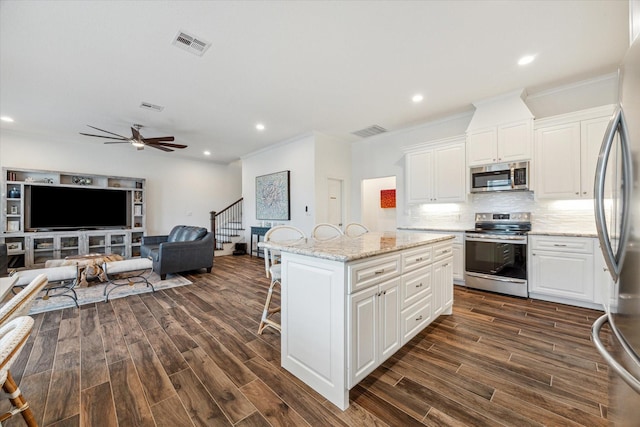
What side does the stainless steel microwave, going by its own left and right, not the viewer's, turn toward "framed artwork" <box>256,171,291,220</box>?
right

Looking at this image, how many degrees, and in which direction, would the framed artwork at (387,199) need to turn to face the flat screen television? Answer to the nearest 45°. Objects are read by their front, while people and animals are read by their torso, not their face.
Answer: approximately 45° to its right

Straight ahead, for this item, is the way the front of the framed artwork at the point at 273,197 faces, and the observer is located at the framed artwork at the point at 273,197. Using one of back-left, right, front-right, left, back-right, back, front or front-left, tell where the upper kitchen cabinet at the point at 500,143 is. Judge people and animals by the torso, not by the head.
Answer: left

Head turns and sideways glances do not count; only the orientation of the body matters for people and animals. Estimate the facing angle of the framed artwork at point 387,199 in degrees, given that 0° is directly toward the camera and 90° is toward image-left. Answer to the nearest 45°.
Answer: approximately 0°

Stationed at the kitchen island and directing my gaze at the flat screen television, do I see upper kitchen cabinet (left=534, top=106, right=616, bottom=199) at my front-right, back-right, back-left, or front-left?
back-right

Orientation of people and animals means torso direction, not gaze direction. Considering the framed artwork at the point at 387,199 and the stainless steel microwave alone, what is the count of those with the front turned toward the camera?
2

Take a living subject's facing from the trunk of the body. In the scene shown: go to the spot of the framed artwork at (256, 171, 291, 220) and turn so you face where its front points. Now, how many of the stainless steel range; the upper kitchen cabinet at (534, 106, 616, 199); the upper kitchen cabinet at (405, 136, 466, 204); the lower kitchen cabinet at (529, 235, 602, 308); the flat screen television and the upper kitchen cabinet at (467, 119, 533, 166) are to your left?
5
